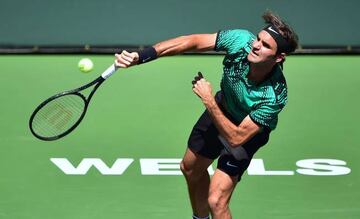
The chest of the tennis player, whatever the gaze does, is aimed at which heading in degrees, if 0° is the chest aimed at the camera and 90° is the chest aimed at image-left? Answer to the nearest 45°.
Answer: approximately 45°
